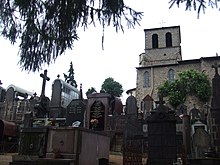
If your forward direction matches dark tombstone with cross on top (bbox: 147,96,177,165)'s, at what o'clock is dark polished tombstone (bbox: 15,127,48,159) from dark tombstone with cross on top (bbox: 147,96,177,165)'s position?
dark polished tombstone (bbox: 15,127,48,159) is roughly at 2 o'clock from dark tombstone with cross on top (bbox: 147,96,177,165).

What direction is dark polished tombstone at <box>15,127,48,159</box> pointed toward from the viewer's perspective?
toward the camera

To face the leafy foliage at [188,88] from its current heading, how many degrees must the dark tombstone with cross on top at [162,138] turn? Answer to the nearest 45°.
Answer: approximately 180°

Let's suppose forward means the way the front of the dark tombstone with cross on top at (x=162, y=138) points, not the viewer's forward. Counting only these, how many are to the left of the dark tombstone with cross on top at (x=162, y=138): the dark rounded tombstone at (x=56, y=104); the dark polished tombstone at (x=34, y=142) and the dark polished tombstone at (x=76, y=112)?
0

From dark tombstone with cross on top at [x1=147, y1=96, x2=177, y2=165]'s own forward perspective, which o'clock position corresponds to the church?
The church is roughly at 6 o'clock from the dark tombstone with cross on top.

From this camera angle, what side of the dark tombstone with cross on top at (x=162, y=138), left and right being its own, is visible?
front

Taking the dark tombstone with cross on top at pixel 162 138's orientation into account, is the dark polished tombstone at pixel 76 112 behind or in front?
behind

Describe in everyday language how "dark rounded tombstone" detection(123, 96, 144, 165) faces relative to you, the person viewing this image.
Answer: facing the viewer

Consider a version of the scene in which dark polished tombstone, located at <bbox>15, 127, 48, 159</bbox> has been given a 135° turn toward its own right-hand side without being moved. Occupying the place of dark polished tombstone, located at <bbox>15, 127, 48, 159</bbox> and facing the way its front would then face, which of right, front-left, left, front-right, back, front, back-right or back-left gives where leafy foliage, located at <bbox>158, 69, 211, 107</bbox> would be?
right

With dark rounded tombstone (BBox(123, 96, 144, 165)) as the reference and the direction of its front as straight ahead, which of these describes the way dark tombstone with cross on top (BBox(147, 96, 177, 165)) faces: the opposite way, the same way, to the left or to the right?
the same way

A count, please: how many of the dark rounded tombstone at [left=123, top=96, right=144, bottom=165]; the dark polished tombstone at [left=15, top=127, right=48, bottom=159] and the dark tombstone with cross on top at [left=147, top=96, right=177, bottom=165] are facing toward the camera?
3

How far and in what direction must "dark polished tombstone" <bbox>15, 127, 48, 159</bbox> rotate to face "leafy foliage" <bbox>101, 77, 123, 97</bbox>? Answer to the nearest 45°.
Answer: approximately 180°

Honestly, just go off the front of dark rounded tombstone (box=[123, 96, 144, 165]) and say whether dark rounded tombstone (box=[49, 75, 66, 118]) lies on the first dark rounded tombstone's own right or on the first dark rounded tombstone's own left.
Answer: on the first dark rounded tombstone's own right

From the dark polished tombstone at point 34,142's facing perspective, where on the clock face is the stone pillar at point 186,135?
The stone pillar is roughly at 8 o'clock from the dark polished tombstone.

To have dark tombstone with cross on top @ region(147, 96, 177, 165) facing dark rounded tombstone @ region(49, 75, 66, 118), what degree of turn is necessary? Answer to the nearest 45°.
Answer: approximately 135° to its right
